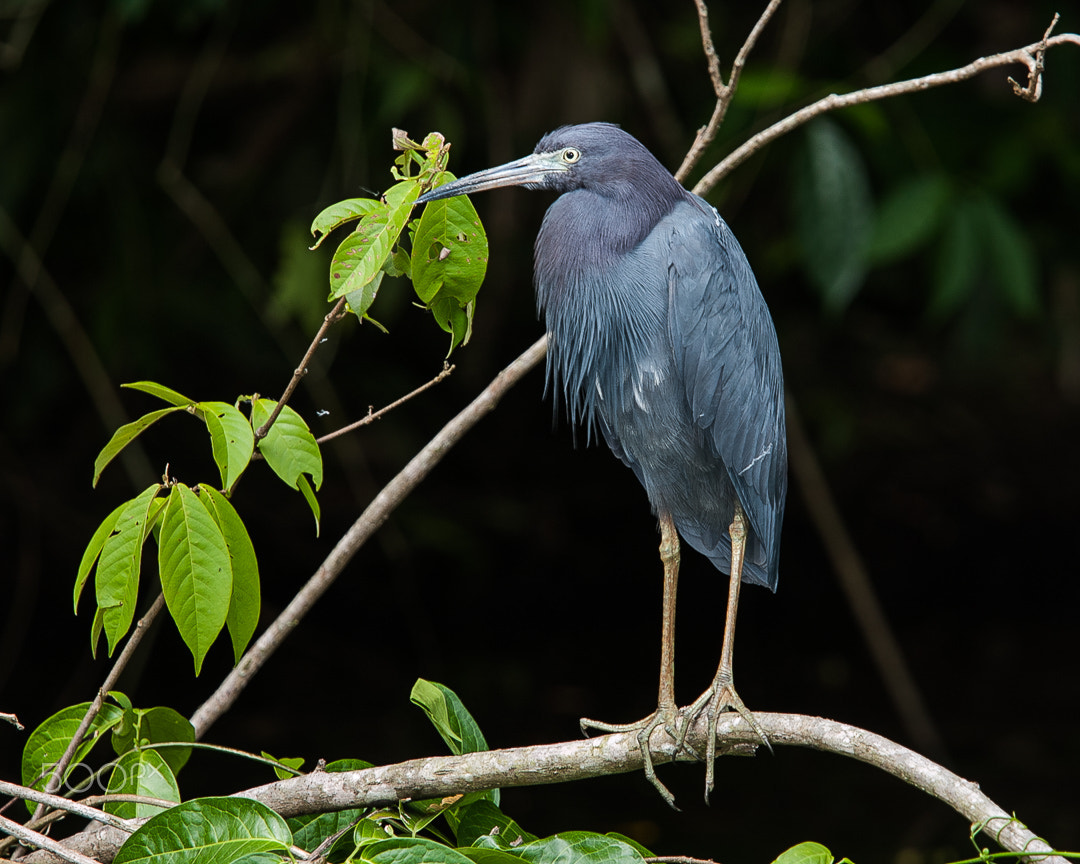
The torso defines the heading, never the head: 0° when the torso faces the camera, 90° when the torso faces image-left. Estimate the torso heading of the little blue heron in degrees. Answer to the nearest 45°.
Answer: approximately 45°

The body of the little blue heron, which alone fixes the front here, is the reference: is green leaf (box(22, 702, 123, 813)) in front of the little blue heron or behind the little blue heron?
in front

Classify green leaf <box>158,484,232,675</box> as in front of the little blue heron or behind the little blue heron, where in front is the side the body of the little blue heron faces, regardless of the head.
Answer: in front

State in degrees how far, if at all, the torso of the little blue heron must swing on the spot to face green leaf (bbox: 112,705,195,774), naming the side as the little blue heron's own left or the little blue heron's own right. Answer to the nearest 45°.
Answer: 0° — it already faces it

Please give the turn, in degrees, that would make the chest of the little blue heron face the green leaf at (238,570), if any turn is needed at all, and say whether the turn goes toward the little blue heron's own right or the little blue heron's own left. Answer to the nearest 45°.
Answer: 0° — it already faces it

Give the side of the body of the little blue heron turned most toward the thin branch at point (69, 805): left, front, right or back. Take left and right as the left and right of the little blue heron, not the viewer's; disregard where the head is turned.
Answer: front

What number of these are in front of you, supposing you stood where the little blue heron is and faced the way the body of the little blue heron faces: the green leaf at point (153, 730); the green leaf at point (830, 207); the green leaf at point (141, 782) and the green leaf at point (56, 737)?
3

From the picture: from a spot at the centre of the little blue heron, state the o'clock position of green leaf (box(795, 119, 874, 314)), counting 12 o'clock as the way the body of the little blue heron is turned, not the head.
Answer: The green leaf is roughly at 5 o'clock from the little blue heron.

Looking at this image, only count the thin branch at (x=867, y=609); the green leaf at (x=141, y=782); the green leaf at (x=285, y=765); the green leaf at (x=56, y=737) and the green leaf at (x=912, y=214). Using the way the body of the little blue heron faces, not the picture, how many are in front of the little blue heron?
3

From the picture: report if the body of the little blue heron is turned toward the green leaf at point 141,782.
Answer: yes

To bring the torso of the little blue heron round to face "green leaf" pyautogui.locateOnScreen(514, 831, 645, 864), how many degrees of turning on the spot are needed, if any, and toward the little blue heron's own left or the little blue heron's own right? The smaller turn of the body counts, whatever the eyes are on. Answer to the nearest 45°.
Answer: approximately 45° to the little blue heron's own left

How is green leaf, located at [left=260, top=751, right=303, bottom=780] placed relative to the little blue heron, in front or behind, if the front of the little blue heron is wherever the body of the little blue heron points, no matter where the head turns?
in front

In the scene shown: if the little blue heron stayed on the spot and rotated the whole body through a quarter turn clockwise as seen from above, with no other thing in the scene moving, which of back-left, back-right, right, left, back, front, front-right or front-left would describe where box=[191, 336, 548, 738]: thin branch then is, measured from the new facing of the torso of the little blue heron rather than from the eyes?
left
